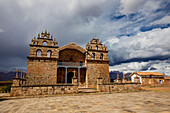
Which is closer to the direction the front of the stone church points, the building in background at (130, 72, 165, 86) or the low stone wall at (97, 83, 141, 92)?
the low stone wall

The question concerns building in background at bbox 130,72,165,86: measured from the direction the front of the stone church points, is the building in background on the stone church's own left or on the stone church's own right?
on the stone church's own left

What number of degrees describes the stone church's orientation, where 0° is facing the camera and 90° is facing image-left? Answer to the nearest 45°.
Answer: approximately 0°

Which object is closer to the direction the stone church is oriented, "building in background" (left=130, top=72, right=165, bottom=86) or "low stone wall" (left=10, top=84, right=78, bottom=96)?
the low stone wall

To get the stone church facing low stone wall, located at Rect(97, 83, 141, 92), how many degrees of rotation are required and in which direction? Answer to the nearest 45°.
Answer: approximately 45° to its left
